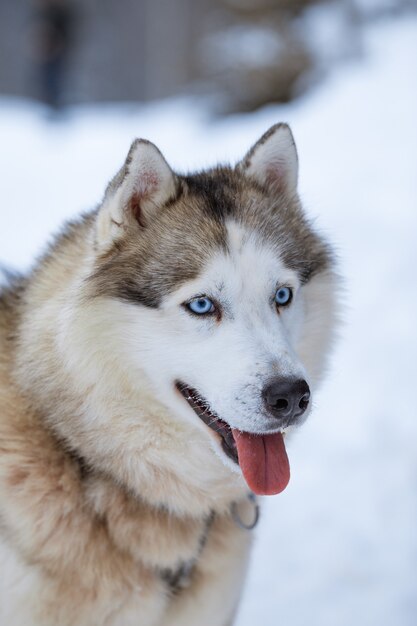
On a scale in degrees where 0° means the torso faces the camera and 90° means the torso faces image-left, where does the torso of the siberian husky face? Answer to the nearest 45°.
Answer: approximately 315°
